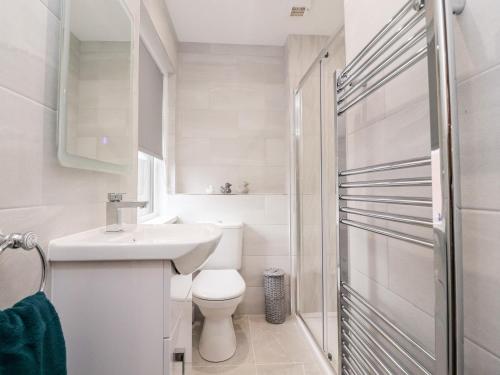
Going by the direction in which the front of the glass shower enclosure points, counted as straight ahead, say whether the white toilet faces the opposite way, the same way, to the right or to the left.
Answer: to the left

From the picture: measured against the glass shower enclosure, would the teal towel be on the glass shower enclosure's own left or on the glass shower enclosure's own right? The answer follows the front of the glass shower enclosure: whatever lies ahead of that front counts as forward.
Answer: on the glass shower enclosure's own left

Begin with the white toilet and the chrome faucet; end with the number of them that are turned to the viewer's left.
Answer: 0

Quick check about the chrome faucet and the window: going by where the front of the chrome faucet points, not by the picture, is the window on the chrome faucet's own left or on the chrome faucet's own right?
on the chrome faucet's own left

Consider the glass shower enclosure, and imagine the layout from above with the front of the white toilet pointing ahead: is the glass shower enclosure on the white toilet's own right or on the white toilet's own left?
on the white toilet's own left

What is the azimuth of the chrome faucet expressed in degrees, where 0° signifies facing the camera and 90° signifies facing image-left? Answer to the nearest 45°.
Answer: approximately 270°

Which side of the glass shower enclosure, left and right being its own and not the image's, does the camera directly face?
left

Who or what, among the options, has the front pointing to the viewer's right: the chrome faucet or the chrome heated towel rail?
the chrome faucet

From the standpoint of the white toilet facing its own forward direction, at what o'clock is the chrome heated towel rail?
The chrome heated towel rail is roughly at 11 o'clock from the white toilet.

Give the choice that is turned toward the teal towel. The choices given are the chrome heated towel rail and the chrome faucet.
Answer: the chrome heated towel rail

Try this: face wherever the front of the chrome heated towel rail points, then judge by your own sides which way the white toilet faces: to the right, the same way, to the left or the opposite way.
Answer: to the left

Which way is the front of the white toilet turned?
toward the camera
